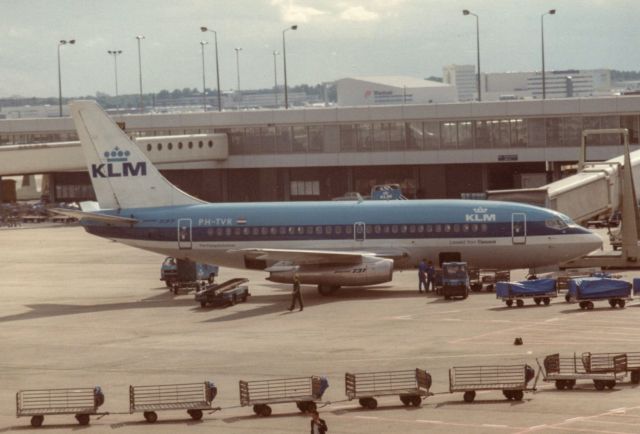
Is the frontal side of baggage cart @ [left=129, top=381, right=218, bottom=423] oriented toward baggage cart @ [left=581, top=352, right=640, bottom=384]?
yes

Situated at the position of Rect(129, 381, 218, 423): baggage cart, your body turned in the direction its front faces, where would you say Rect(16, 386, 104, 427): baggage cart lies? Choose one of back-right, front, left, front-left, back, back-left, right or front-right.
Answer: back

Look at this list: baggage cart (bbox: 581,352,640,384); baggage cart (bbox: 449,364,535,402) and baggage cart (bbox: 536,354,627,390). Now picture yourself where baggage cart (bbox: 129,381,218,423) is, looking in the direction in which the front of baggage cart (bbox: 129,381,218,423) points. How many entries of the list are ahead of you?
3

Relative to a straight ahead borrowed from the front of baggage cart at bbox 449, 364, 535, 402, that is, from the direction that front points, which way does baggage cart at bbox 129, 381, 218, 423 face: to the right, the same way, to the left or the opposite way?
the same way

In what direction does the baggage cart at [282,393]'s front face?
to the viewer's right

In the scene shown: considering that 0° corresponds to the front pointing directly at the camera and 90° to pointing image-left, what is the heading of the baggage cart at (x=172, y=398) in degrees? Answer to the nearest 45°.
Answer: approximately 270°

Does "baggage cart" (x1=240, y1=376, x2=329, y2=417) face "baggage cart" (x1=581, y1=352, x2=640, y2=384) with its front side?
yes

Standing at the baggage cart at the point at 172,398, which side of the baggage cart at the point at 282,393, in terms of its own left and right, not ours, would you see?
back

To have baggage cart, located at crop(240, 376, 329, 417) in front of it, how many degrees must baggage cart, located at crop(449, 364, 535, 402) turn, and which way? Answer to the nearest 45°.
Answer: approximately 180°

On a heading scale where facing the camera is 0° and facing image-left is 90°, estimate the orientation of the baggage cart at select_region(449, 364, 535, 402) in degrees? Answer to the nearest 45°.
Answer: approximately 270°

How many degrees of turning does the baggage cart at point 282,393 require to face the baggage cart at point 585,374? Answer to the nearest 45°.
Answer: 0° — it already faces it

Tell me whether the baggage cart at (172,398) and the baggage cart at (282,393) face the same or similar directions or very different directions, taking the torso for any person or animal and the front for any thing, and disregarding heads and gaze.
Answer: same or similar directions

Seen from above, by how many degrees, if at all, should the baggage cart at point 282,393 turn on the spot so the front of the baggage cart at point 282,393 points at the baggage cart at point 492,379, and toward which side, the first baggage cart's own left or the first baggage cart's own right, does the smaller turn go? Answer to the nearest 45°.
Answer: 0° — it already faces it

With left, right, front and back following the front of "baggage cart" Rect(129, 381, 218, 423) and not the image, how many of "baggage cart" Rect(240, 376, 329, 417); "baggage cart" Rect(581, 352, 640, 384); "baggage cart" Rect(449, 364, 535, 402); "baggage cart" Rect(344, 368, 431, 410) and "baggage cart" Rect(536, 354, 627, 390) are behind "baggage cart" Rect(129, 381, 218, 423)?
0

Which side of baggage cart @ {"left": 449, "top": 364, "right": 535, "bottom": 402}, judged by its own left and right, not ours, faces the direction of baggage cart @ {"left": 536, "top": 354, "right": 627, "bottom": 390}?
front

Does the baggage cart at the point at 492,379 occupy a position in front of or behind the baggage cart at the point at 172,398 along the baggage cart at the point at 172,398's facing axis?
in front
